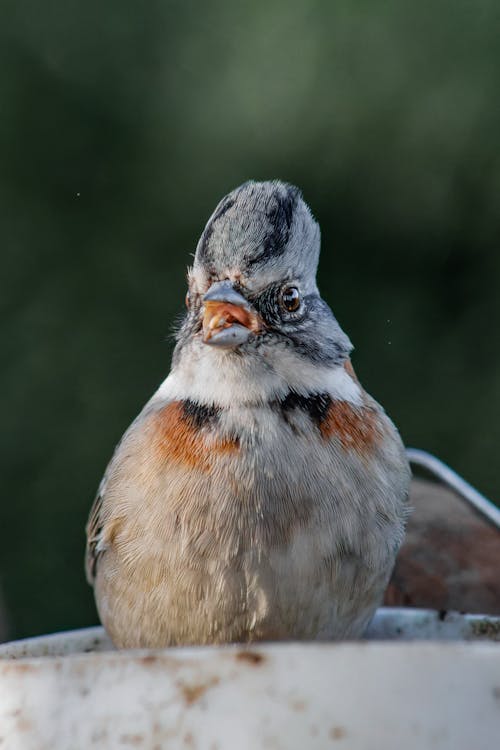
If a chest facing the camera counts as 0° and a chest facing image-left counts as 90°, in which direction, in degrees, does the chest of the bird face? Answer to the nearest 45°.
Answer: approximately 0°
